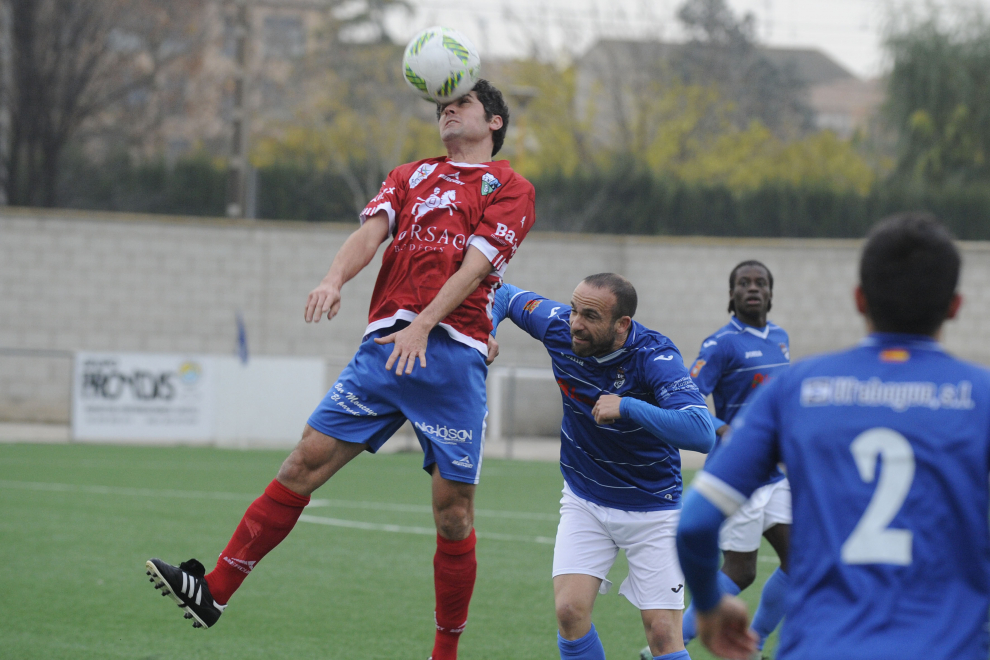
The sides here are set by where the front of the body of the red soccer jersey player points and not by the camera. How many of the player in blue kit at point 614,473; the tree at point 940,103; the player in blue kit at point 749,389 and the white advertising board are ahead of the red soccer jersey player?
0

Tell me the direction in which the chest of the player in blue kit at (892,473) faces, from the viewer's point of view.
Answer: away from the camera

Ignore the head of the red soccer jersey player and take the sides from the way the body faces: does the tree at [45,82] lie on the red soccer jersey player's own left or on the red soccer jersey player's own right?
on the red soccer jersey player's own right

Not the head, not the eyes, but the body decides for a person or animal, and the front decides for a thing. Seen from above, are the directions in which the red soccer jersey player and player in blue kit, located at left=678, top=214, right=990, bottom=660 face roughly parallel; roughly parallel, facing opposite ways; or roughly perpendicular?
roughly parallel, facing opposite ways

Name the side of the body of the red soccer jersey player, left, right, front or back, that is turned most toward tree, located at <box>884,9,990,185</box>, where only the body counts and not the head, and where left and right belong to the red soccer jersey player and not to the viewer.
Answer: back

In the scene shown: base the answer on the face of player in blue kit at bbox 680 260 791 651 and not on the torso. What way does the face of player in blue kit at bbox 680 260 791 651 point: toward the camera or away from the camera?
toward the camera

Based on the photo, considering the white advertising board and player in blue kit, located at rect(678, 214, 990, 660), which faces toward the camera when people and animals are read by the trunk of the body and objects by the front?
the white advertising board

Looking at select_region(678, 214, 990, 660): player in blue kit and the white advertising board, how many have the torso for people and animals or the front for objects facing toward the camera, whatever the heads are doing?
1

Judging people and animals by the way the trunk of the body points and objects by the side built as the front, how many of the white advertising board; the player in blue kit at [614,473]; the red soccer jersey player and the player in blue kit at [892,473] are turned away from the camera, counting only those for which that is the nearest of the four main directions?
1

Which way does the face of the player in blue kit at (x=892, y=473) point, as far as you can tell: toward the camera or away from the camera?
away from the camera

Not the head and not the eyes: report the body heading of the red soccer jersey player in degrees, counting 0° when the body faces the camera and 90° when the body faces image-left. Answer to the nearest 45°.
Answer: approximately 45°

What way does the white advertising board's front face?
toward the camera

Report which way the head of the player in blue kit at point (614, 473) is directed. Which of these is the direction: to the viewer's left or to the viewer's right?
to the viewer's left

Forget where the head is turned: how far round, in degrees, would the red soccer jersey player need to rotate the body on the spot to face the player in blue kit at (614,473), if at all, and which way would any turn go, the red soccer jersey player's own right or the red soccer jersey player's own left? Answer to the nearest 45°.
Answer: approximately 135° to the red soccer jersey player's own left

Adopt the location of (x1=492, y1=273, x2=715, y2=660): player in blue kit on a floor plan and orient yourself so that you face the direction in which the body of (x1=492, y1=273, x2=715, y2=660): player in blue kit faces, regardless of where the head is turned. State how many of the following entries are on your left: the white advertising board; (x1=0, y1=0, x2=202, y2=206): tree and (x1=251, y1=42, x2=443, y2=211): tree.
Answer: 0

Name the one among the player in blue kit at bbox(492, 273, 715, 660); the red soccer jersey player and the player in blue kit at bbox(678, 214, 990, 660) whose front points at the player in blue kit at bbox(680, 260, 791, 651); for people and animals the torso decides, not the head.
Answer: the player in blue kit at bbox(678, 214, 990, 660)

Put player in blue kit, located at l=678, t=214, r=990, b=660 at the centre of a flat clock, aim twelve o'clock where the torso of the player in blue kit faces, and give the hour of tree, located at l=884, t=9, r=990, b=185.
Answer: The tree is roughly at 12 o'clock from the player in blue kit.

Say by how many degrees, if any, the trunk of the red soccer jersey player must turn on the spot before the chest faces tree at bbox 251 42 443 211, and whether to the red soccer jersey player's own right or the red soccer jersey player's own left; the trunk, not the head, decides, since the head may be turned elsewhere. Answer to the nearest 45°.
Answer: approximately 135° to the red soccer jersey player's own right

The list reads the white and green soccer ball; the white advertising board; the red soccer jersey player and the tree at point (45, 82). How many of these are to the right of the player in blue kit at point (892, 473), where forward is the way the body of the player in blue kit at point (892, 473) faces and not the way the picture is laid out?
0
